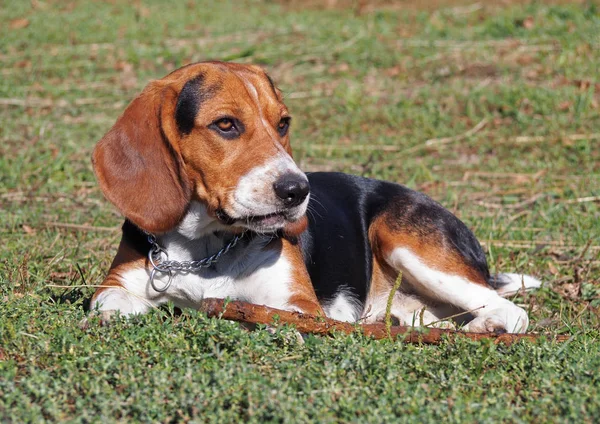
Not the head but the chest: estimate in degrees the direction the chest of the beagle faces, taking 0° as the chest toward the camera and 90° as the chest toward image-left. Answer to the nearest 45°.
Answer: approximately 45°

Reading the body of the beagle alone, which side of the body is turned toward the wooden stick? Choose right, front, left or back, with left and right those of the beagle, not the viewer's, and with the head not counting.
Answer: left
